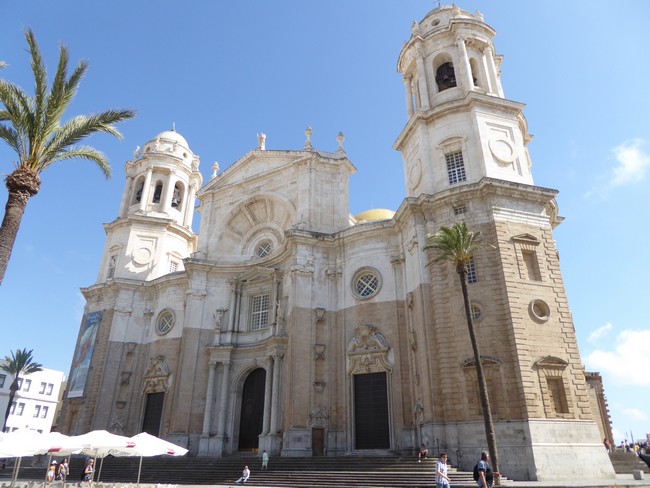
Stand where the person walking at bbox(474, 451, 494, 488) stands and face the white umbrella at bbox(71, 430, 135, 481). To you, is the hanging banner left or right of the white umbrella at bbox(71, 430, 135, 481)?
right

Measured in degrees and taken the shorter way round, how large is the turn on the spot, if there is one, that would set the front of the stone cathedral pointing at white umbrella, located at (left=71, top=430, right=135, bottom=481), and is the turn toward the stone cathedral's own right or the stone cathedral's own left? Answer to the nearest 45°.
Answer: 0° — it already faces it

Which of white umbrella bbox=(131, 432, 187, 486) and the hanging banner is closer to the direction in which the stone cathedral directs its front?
the white umbrella

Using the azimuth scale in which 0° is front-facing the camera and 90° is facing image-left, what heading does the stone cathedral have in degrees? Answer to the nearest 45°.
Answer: approximately 45°

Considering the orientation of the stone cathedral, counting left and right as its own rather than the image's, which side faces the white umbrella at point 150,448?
front

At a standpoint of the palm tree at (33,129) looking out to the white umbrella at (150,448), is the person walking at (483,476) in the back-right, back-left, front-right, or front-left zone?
front-right

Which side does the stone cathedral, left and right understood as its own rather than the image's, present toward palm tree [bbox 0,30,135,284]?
front

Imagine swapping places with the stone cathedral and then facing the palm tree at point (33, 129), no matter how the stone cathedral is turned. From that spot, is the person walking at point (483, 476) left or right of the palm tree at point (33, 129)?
left

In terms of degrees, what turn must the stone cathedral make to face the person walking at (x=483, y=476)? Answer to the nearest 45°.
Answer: approximately 45° to its left
